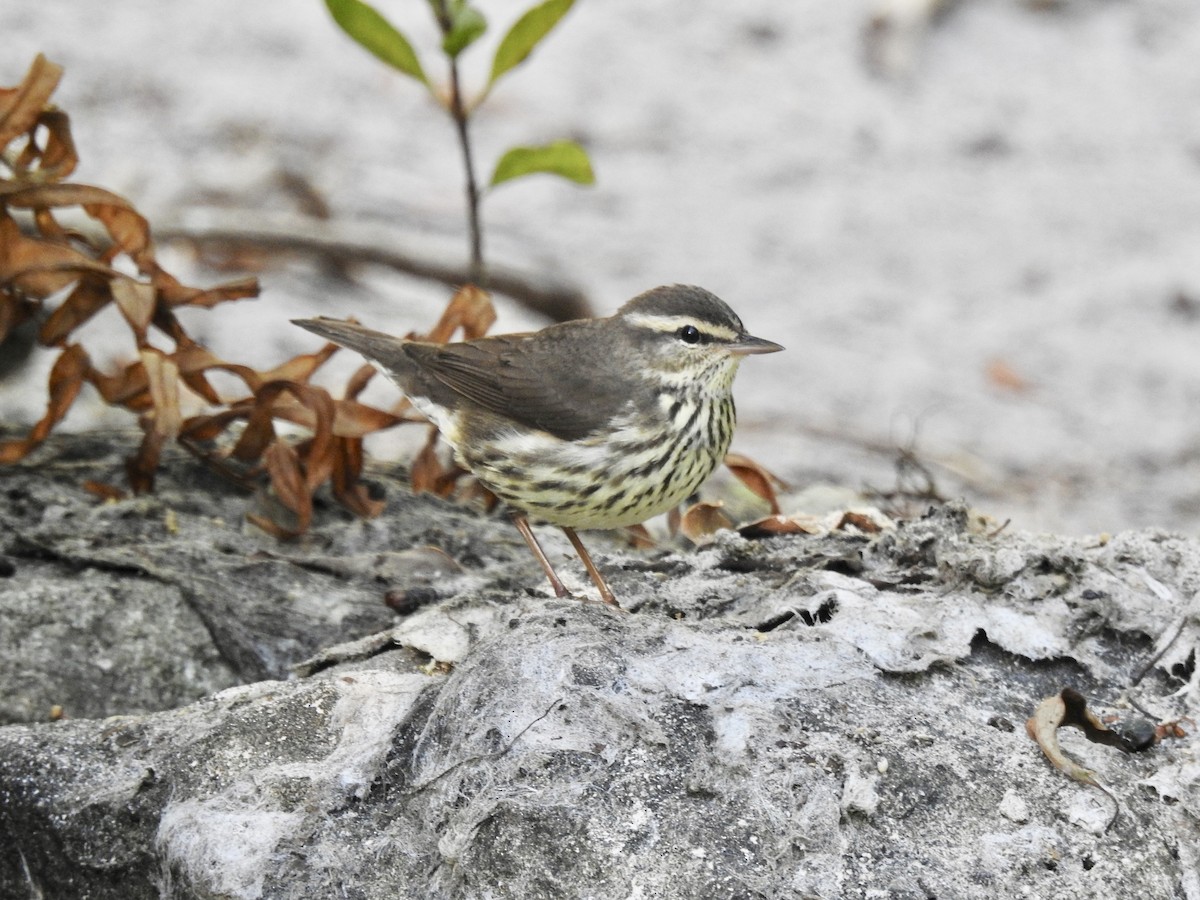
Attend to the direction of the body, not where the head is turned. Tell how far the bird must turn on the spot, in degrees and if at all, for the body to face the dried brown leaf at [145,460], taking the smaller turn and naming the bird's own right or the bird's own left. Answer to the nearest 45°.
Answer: approximately 180°

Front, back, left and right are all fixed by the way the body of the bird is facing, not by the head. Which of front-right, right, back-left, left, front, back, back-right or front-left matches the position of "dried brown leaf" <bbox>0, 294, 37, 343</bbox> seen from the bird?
back

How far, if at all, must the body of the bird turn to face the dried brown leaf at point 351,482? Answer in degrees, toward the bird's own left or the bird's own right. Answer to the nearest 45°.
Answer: approximately 180°

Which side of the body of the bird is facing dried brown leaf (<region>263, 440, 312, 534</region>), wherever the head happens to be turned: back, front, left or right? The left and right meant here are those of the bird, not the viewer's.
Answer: back

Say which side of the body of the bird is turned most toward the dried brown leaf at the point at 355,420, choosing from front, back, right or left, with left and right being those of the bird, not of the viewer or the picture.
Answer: back

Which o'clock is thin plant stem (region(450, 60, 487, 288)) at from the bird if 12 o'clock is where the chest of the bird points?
The thin plant stem is roughly at 8 o'clock from the bird.

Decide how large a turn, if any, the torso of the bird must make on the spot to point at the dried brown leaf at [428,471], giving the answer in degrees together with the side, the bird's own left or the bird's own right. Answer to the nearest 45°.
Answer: approximately 135° to the bird's own left

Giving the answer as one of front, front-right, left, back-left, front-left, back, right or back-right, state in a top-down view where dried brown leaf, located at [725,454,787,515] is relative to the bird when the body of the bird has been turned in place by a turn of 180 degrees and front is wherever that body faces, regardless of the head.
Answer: back-right

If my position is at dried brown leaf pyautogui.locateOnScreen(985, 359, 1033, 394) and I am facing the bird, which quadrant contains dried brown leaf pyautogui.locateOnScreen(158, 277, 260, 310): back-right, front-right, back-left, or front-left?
front-right

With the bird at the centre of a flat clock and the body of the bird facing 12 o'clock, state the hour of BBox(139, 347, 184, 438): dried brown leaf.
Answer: The dried brown leaf is roughly at 6 o'clock from the bird.

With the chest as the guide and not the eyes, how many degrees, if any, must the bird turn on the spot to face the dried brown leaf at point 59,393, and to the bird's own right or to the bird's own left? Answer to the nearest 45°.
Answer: approximately 180°

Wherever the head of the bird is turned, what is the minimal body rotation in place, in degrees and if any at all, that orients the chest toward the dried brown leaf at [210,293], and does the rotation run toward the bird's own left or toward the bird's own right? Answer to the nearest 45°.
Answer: approximately 180°

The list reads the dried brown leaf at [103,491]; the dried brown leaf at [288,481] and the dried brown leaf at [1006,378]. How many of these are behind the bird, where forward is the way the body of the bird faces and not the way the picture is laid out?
2

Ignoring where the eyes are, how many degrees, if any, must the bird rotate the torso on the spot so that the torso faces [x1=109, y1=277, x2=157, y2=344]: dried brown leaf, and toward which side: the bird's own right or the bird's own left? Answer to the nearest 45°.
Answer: approximately 180°

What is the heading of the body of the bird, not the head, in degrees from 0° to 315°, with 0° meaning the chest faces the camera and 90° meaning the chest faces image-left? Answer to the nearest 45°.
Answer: approximately 270°

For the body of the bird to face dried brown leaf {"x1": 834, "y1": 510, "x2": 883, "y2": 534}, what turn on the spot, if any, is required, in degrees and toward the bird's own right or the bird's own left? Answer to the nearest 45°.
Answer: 0° — it already faces it
